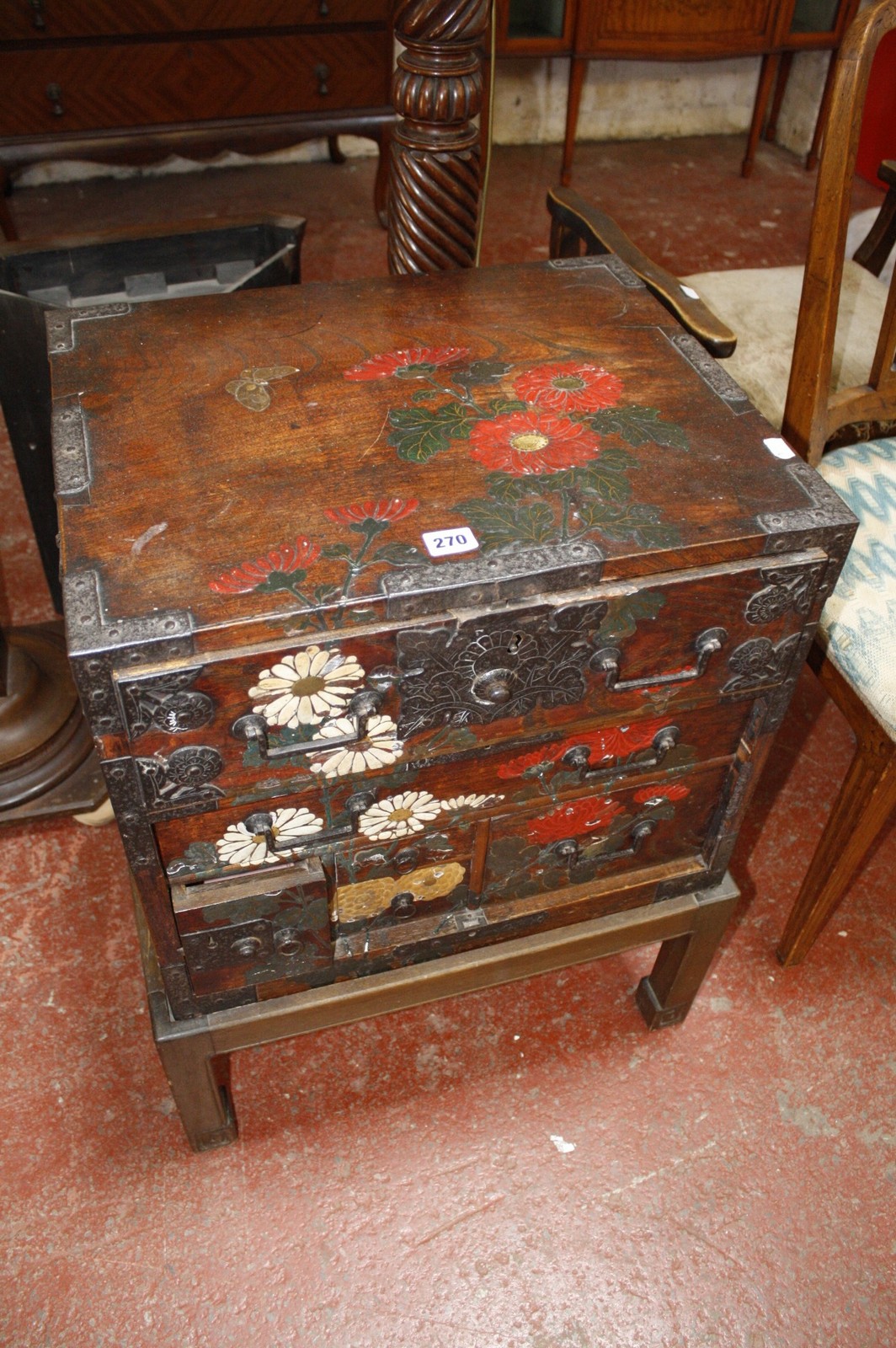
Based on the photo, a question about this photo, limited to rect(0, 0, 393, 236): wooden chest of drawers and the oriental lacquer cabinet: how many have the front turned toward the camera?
2

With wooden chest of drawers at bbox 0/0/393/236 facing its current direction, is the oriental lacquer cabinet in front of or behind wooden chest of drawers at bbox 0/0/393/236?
in front

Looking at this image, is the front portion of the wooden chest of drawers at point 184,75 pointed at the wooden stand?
yes

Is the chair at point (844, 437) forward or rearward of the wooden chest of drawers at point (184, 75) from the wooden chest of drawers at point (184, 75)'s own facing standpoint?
forward

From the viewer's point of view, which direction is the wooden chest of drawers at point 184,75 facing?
toward the camera

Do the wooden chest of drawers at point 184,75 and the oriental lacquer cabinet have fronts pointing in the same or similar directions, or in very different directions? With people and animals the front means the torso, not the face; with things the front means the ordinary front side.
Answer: same or similar directions

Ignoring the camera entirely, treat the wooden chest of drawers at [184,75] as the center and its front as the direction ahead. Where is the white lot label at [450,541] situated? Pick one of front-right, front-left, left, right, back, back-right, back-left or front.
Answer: front

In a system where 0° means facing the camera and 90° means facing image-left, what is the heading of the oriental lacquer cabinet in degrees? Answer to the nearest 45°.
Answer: approximately 0°
